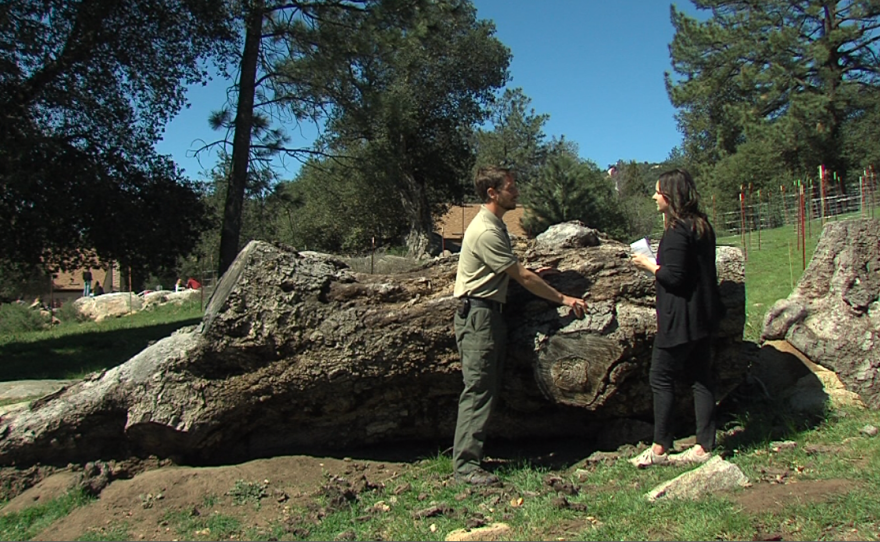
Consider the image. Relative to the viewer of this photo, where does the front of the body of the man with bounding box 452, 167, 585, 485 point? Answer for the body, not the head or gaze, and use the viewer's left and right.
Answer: facing to the right of the viewer

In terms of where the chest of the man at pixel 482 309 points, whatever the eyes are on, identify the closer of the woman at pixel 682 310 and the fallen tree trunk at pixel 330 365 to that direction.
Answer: the woman

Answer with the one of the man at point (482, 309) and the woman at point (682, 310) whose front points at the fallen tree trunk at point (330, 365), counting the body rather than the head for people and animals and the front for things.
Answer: the woman

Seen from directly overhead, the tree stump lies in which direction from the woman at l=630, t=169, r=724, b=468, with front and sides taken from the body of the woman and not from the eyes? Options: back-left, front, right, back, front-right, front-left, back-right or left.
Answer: back-right

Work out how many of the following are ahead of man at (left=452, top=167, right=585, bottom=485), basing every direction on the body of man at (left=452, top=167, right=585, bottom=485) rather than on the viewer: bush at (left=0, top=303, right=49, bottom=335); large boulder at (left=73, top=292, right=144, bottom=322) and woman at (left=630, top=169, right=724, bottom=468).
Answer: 1

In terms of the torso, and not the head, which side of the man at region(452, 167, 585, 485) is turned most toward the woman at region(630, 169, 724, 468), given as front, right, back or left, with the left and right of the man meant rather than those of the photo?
front

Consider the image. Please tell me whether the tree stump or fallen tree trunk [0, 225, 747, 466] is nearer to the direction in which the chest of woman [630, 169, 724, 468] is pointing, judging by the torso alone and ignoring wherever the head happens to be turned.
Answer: the fallen tree trunk

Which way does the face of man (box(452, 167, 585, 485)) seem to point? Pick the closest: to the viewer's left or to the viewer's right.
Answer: to the viewer's right

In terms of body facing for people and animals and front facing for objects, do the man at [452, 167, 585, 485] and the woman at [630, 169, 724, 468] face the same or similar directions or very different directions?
very different directions

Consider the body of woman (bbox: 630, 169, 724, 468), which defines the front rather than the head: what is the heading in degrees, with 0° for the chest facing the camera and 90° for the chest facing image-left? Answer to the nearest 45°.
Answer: approximately 90°

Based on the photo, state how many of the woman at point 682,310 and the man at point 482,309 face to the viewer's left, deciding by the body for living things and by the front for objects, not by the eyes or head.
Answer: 1

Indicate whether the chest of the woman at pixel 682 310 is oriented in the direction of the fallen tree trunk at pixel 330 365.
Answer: yes

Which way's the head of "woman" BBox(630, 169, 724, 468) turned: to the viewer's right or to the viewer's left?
to the viewer's left

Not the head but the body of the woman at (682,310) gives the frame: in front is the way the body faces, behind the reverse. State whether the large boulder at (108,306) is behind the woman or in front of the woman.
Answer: in front

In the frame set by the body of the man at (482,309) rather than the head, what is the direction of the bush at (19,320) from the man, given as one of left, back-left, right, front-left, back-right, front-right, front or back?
back-left
